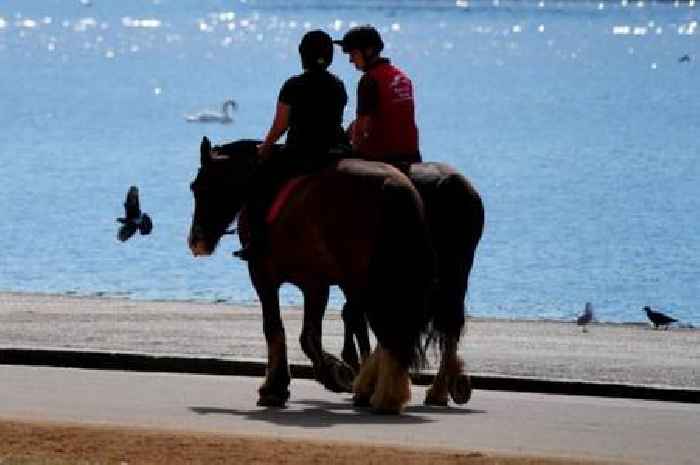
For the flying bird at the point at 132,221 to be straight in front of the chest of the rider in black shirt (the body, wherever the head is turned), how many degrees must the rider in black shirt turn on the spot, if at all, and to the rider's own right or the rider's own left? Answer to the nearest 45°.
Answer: approximately 45° to the rider's own right

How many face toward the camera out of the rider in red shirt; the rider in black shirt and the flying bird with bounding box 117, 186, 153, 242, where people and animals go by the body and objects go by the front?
0

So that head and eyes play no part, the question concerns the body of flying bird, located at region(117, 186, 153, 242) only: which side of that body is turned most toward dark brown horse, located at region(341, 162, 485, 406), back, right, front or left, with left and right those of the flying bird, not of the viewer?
left

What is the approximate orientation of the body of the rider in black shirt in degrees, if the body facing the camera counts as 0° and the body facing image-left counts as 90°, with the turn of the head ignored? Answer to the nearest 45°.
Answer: approximately 135°

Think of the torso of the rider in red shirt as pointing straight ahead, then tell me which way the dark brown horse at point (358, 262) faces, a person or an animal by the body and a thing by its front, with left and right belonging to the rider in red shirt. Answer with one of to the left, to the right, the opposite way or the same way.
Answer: the same way

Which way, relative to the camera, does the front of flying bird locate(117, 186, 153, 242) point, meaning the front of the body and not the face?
to the viewer's left

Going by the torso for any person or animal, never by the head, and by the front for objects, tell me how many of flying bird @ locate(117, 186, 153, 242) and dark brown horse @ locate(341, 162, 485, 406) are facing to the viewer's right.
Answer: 0

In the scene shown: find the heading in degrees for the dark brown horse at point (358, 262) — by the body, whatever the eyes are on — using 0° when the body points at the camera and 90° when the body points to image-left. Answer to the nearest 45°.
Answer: approximately 135°

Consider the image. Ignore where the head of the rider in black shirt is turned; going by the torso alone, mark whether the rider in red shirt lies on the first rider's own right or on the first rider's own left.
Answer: on the first rider's own right

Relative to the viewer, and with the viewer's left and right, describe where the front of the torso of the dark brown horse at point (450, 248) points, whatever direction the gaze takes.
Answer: facing away from the viewer and to the left of the viewer

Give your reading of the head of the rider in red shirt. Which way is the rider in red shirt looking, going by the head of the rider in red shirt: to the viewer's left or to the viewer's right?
to the viewer's left

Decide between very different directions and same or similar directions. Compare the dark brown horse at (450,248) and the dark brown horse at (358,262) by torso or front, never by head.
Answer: same or similar directions

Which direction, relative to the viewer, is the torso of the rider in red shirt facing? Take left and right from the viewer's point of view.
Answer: facing away from the viewer and to the left of the viewer

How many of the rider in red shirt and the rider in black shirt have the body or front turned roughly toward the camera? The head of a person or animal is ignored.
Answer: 0
